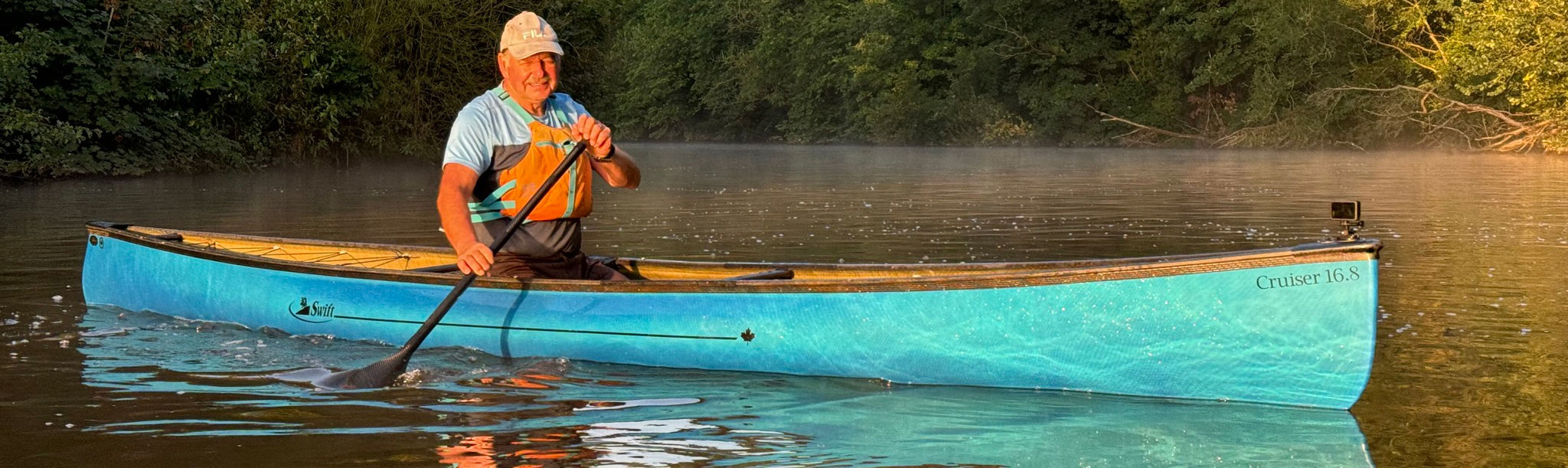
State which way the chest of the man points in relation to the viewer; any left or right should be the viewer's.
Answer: facing the viewer and to the right of the viewer

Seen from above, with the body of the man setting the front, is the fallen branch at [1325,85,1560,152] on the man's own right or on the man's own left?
on the man's own left
